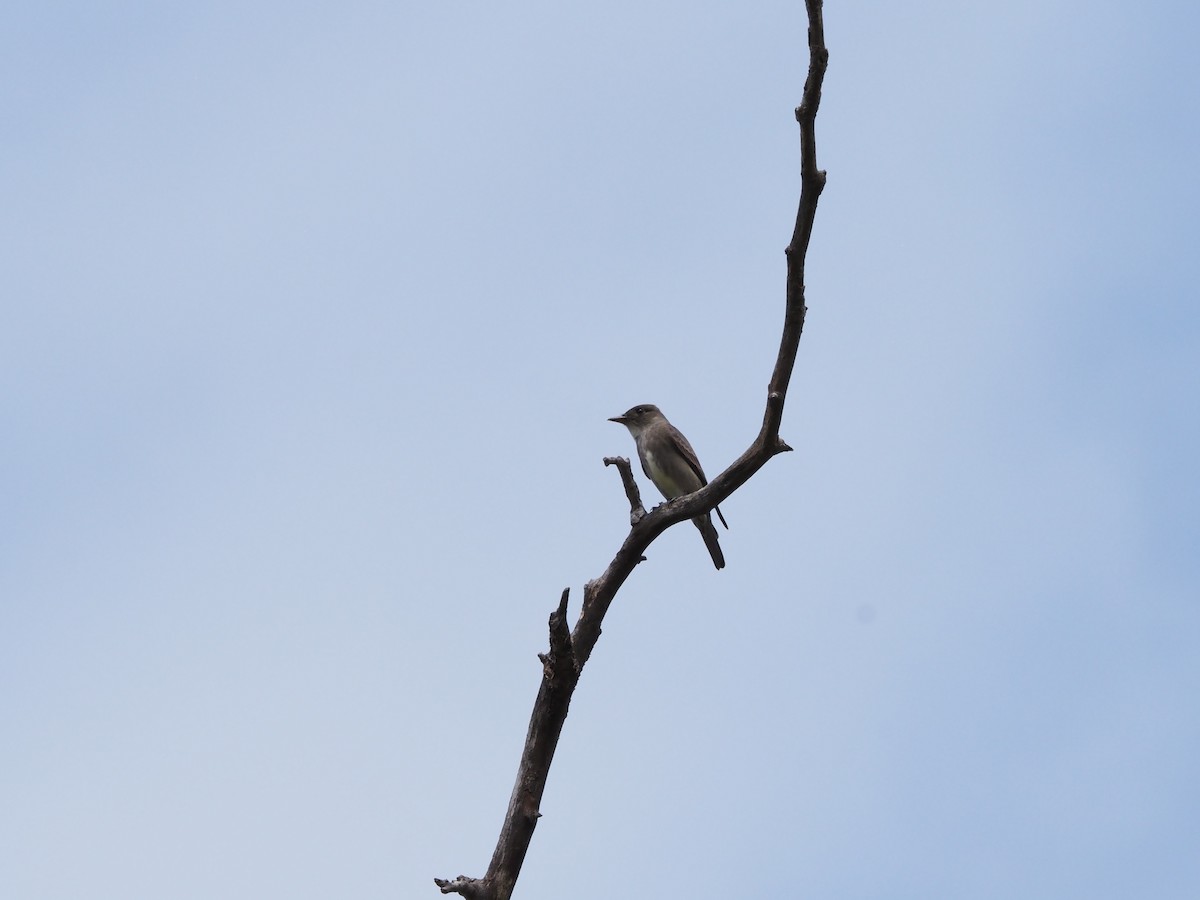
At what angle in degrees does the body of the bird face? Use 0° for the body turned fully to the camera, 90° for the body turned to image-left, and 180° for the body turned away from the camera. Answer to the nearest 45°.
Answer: approximately 45°
